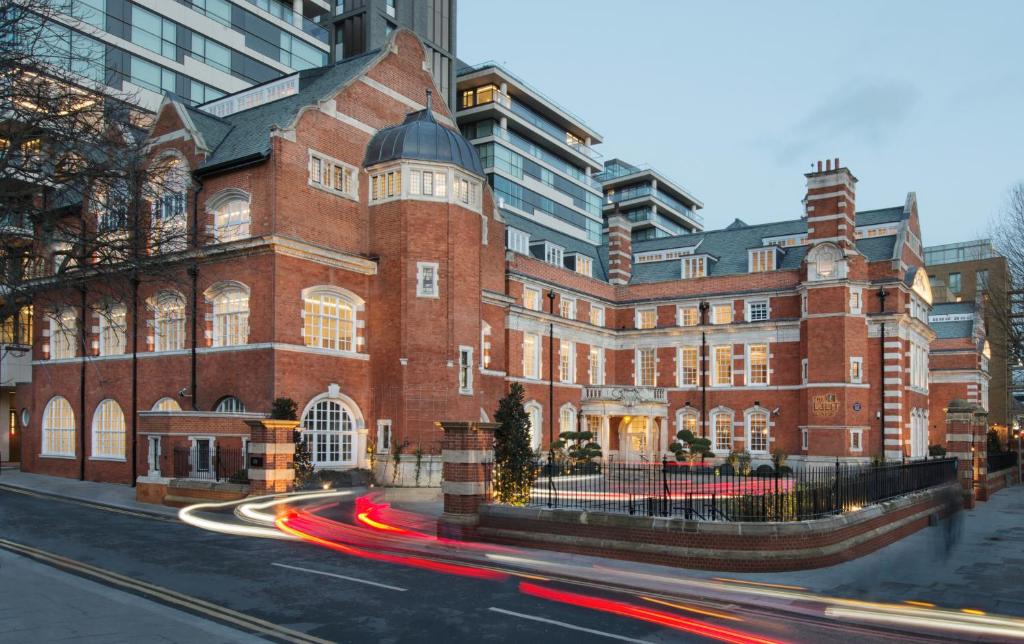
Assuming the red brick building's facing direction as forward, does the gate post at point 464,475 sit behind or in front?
in front

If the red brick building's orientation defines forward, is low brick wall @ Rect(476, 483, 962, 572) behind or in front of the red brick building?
in front

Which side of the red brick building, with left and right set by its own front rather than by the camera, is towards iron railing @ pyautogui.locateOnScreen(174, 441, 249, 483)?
front

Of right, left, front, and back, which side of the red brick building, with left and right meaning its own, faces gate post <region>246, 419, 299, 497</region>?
front

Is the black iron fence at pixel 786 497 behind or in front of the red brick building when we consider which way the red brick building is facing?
in front

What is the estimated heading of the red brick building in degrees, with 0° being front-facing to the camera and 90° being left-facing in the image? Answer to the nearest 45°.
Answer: approximately 0°
